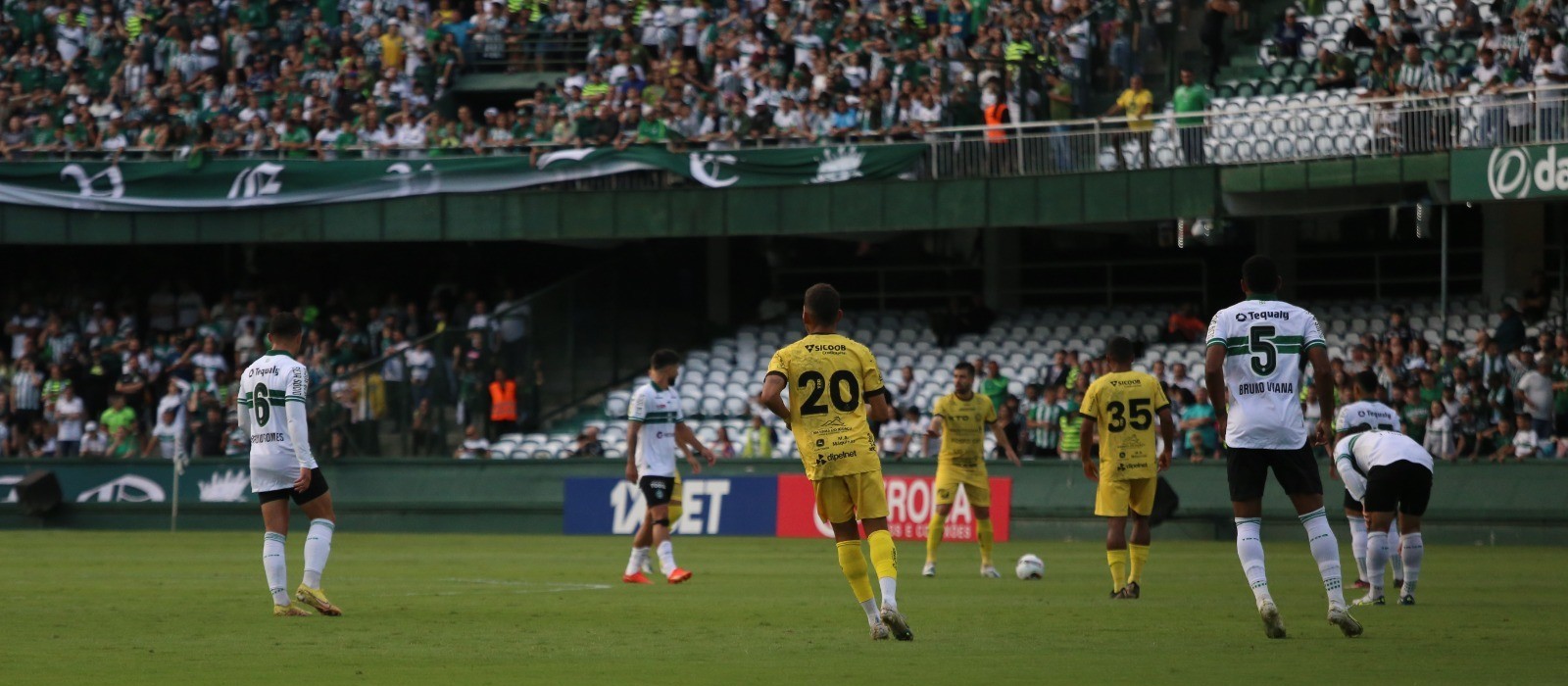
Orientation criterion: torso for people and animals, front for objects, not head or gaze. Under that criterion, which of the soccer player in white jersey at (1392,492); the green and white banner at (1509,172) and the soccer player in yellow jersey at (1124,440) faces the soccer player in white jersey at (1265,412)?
the green and white banner

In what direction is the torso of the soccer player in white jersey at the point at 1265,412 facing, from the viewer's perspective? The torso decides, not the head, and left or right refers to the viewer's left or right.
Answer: facing away from the viewer

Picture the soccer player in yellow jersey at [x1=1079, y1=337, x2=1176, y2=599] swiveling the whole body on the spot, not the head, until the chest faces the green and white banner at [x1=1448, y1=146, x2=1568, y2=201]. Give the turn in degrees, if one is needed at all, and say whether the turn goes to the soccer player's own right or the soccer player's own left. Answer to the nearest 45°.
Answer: approximately 45° to the soccer player's own right

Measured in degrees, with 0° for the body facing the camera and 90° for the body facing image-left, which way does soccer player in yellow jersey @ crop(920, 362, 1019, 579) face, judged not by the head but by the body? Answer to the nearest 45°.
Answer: approximately 0°

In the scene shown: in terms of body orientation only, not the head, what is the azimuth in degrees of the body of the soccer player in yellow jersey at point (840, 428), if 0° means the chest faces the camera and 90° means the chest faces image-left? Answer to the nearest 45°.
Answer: approximately 180°

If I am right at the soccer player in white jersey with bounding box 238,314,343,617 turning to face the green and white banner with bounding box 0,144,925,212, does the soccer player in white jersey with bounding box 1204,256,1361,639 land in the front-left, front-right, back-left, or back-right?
back-right

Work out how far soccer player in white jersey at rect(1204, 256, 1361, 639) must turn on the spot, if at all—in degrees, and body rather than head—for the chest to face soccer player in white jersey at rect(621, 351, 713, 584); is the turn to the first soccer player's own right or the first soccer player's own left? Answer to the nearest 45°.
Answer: approximately 45° to the first soccer player's own left

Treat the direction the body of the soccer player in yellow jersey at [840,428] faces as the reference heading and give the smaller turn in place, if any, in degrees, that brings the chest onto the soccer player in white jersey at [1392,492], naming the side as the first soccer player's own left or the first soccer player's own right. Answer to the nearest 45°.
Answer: approximately 45° to the first soccer player's own right

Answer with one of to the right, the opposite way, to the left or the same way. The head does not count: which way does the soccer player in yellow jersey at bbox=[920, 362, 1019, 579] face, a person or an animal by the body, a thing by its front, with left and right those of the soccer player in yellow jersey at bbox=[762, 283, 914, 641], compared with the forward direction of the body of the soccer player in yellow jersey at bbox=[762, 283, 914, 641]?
the opposite way

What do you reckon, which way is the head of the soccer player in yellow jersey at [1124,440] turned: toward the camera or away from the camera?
away from the camera

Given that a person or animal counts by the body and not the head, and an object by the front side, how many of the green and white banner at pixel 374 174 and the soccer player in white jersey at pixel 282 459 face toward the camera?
1

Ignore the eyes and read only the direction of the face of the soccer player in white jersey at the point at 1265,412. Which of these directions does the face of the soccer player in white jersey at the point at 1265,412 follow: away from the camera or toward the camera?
away from the camera

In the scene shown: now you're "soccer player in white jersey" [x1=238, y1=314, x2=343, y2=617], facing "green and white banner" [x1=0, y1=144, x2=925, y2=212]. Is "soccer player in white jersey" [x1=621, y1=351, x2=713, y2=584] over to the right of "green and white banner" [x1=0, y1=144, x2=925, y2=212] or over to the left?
right

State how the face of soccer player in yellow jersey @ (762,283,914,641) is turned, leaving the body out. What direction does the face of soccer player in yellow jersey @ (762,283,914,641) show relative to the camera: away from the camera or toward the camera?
away from the camera

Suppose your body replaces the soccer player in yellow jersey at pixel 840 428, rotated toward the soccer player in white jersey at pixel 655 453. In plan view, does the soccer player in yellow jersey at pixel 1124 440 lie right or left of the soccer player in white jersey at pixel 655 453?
right
